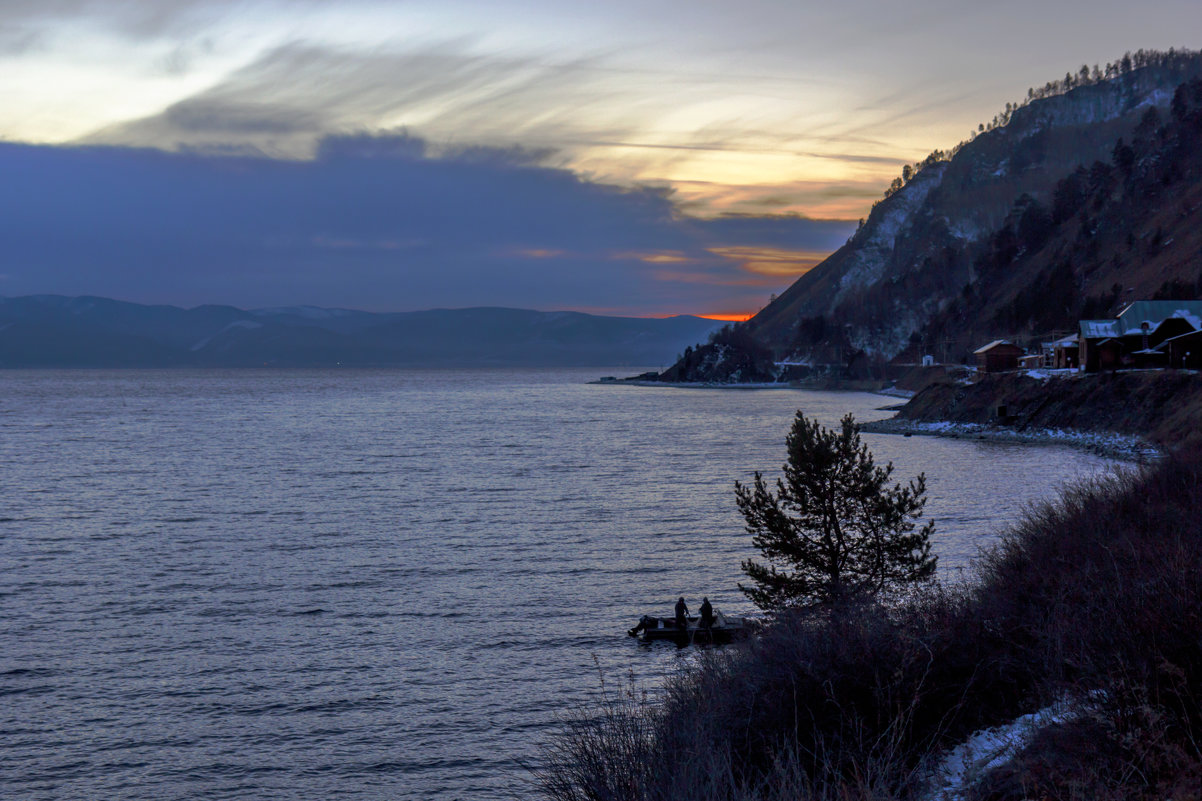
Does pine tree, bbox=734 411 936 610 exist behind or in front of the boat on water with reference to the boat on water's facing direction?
in front

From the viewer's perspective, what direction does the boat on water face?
to the viewer's right
